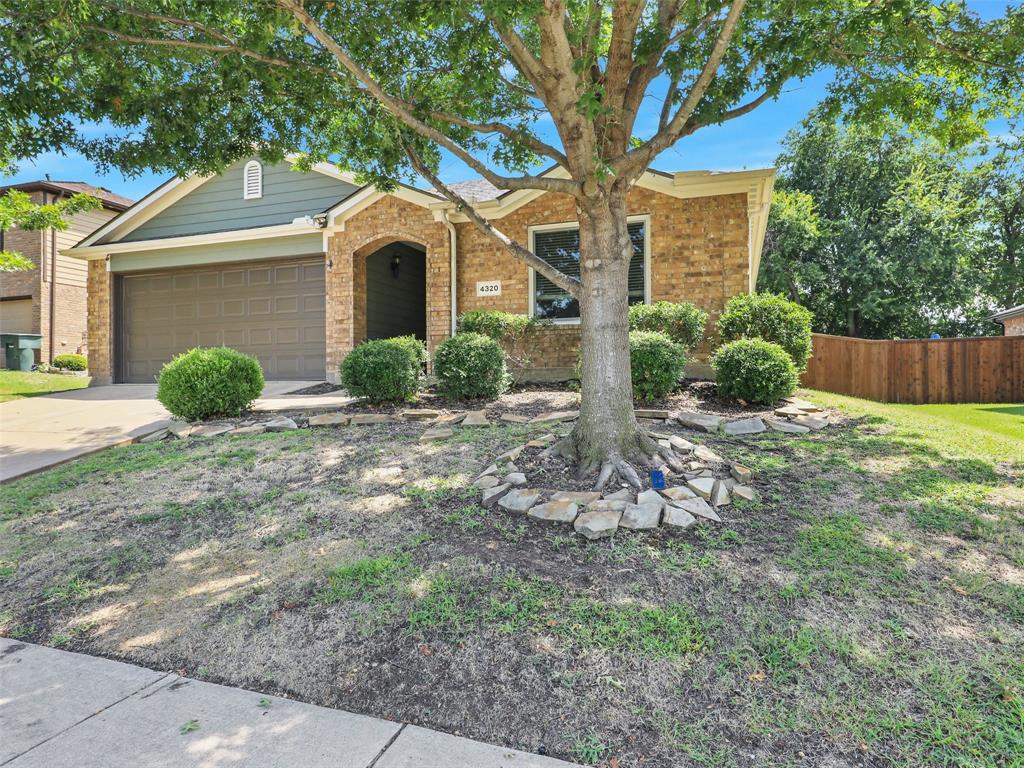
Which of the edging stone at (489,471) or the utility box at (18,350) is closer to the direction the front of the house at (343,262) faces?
the edging stone

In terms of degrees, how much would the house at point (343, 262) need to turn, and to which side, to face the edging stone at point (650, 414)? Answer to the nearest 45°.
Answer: approximately 45° to its left

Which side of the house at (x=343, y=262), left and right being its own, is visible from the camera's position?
front

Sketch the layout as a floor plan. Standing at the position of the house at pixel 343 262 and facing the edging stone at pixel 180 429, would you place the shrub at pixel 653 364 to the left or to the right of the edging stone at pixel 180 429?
left

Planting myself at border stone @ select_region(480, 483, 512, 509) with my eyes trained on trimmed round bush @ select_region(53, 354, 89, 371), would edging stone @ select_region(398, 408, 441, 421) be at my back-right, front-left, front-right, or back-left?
front-right

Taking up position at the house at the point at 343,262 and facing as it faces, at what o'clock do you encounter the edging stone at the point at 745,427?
The edging stone is roughly at 11 o'clock from the house.

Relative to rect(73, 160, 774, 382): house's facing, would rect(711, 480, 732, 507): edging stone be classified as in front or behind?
in front

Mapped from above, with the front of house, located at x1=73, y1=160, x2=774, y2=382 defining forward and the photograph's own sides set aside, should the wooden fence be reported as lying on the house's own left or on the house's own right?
on the house's own left

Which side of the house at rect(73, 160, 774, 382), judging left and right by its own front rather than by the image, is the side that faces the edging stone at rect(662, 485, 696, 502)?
front

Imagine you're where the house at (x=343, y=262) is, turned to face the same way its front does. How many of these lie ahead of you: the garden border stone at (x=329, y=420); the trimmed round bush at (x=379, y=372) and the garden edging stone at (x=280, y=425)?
3

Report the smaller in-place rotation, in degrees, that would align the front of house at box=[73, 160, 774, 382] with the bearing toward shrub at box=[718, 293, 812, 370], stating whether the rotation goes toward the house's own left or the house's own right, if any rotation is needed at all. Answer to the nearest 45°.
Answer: approximately 45° to the house's own left

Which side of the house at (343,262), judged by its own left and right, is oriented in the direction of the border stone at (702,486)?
front

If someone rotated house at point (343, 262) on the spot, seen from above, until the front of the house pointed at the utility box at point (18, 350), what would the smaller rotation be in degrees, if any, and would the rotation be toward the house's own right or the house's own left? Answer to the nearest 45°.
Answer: approximately 135° to the house's own right

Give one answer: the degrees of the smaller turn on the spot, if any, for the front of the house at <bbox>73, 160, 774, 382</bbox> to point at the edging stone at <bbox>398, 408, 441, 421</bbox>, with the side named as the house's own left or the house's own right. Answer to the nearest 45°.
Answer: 0° — it already faces it
